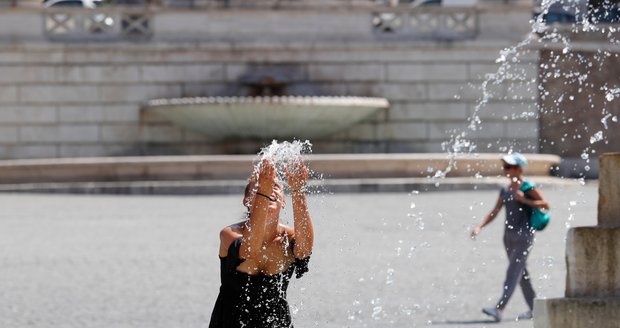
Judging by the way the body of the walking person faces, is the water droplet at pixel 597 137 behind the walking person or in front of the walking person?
behind

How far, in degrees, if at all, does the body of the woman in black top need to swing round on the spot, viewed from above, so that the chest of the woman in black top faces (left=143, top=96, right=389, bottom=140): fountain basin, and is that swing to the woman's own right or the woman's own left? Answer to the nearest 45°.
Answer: approximately 135° to the woman's own left

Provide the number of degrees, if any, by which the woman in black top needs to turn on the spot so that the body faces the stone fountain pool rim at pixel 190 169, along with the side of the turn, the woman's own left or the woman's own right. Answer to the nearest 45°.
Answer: approximately 135° to the woman's own left

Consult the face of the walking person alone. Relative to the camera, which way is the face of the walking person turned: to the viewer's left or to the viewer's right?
to the viewer's left

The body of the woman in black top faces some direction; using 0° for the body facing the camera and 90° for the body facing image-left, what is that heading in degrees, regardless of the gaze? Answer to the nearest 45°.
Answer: approximately 315°

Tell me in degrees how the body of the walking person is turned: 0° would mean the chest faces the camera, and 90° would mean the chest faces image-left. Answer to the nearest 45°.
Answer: approximately 45°

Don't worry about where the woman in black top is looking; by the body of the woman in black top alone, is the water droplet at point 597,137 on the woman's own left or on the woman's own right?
on the woman's own left

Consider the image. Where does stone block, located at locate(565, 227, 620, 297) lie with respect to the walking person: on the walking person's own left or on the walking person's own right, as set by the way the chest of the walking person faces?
on the walking person's own left

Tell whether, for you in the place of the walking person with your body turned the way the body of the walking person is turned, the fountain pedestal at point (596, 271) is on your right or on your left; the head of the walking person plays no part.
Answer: on your left

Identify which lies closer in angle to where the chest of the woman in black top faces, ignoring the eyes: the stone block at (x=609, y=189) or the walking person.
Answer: the stone block

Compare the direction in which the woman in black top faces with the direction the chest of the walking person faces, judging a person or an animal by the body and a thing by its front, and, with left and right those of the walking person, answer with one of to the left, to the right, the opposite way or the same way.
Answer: to the left

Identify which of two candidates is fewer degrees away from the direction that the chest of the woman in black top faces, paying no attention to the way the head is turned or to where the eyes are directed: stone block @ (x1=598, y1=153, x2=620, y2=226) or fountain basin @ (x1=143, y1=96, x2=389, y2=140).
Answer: the stone block
